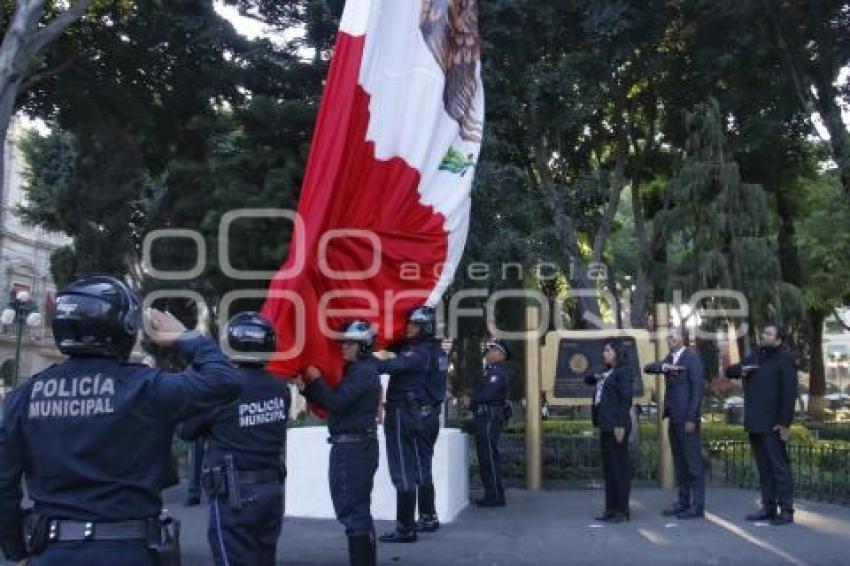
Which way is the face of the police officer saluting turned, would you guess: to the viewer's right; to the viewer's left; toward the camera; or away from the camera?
away from the camera

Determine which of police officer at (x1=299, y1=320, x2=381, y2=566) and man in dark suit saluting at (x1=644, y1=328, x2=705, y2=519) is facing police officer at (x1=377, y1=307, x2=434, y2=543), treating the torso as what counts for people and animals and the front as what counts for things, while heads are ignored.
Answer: man in dark suit saluting at (x1=644, y1=328, x2=705, y2=519)

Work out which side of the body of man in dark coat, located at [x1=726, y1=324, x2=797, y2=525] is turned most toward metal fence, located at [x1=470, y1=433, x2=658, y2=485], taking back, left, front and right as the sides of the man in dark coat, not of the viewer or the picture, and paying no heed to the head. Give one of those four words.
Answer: right

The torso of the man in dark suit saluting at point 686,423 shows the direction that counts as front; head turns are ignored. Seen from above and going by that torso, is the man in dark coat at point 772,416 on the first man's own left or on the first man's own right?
on the first man's own left

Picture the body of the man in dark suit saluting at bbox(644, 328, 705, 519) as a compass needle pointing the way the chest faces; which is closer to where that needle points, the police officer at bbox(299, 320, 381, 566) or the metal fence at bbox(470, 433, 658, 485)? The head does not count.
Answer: the police officer

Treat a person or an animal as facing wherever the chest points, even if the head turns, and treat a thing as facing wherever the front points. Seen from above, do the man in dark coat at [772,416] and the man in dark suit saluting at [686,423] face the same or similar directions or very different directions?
same or similar directions

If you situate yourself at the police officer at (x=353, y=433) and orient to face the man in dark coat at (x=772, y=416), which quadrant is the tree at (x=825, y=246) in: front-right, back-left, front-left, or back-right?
front-left

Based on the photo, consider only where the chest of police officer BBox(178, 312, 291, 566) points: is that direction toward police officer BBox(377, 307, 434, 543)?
no

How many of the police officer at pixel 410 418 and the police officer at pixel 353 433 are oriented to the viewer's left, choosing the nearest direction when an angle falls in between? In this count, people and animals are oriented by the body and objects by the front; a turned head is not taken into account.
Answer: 2

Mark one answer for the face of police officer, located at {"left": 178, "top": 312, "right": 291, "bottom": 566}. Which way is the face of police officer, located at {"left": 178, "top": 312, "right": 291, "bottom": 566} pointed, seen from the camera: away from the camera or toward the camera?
away from the camera

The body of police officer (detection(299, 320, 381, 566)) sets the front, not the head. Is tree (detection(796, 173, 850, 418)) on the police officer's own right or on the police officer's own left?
on the police officer's own right

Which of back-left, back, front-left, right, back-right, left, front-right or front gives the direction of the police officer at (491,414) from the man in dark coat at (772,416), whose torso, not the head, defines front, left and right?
front-right

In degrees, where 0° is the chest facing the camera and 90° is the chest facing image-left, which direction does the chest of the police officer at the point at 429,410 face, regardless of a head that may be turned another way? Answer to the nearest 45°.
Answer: approximately 90°

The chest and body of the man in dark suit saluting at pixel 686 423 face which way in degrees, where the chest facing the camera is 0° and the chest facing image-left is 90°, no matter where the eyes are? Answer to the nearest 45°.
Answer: approximately 45°

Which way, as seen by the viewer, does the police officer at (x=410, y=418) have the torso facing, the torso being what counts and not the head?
to the viewer's left

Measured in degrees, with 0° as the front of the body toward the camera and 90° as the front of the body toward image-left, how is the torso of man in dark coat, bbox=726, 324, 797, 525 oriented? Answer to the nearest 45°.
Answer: approximately 45°

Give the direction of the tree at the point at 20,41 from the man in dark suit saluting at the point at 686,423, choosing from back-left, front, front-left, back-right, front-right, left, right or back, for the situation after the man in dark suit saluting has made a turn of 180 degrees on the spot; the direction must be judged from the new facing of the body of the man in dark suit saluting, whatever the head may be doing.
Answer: back-left
